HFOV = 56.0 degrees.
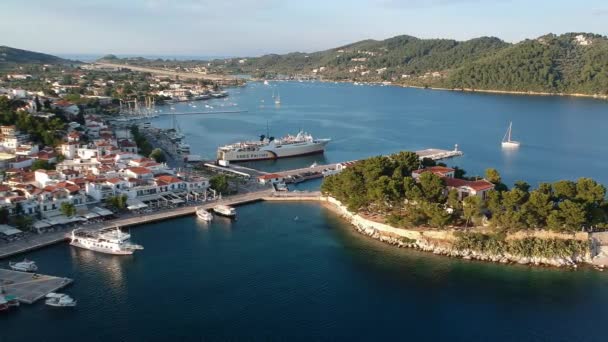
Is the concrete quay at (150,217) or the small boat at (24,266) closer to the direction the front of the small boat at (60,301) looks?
the concrete quay

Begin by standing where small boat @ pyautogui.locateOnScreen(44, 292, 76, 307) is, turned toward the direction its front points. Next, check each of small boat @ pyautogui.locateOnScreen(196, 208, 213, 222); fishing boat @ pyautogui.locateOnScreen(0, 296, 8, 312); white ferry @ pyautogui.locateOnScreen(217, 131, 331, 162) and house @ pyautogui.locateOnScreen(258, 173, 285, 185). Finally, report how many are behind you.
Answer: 1

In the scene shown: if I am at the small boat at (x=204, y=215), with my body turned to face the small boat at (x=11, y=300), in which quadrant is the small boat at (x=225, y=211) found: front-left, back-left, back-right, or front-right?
back-left

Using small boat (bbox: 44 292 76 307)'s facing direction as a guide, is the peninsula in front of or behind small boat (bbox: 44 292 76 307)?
in front

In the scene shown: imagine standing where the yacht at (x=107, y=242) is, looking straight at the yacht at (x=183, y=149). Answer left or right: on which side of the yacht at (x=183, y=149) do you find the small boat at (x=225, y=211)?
right

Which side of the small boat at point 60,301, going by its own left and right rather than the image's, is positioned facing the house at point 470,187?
front

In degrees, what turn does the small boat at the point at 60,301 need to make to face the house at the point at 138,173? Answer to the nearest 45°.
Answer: approximately 90° to its left

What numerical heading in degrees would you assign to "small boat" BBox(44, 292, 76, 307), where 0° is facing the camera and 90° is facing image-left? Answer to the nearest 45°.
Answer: approximately 270°

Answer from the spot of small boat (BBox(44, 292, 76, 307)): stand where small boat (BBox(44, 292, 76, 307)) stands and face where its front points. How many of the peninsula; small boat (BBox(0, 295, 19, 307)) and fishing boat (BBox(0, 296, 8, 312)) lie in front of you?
1

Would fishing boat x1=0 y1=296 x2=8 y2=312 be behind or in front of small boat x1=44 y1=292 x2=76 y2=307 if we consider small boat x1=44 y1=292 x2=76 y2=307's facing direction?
behind

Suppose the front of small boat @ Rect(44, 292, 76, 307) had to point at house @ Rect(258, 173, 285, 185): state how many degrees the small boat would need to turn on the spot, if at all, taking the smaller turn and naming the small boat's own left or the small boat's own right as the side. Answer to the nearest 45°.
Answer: approximately 45° to the small boat's own left

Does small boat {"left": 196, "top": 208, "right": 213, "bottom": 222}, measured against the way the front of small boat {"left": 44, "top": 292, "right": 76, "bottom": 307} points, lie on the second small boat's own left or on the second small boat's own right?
on the second small boat's own left

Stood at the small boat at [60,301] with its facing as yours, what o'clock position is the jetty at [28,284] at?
The jetty is roughly at 8 o'clock from the small boat.

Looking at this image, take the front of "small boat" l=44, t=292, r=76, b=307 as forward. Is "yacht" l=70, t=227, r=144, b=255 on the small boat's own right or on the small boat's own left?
on the small boat's own left
